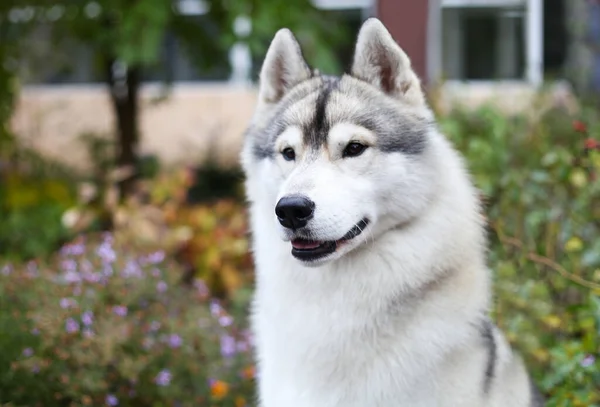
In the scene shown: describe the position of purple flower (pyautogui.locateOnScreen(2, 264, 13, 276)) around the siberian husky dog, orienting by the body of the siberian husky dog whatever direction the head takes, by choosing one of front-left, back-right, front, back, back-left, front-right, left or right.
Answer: right

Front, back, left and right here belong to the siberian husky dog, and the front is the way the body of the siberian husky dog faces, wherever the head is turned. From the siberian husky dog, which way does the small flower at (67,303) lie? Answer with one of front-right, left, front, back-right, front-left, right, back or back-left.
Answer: right

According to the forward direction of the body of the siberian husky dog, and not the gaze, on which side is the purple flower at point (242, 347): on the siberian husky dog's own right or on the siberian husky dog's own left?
on the siberian husky dog's own right

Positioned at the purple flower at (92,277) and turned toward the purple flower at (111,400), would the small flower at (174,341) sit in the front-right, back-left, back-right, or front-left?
front-left

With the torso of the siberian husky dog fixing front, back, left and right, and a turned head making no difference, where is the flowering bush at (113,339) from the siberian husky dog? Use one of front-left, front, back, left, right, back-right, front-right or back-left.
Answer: right

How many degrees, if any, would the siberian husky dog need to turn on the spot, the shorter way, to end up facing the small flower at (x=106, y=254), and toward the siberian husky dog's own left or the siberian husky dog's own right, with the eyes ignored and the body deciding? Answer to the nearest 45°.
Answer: approximately 90° to the siberian husky dog's own right

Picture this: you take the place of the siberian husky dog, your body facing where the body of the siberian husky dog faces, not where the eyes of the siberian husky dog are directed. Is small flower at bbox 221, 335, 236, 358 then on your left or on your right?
on your right

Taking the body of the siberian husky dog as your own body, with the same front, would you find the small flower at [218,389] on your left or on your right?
on your right

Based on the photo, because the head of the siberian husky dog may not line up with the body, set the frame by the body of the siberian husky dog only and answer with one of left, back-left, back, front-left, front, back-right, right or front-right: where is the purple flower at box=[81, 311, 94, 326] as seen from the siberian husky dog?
right

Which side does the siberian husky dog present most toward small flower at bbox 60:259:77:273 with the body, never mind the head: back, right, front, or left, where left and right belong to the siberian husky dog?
right

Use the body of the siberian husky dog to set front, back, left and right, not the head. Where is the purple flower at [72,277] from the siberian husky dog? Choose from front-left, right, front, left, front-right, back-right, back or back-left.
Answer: right

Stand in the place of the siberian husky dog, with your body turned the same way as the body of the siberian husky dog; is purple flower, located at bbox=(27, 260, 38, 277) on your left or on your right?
on your right
